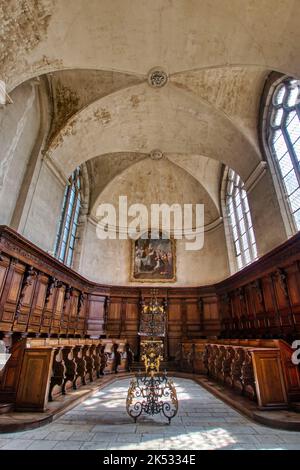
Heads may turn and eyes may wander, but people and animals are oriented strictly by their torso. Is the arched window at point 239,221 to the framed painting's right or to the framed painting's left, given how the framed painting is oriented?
on its left

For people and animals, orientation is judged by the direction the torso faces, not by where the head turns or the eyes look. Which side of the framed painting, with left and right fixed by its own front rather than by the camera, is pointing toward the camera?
front

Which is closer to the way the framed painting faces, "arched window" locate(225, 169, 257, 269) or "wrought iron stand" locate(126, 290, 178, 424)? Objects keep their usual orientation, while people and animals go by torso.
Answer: the wrought iron stand

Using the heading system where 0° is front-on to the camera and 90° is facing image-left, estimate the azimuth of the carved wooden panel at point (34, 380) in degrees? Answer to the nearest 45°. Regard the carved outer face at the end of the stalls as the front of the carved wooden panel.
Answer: approximately 0°

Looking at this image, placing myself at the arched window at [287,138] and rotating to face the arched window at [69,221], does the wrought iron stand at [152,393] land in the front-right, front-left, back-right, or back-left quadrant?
front-left

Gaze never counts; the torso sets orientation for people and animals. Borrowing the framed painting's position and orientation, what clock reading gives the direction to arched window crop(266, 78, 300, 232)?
The arched window is roughly at 11 o'clock from the framed painting.

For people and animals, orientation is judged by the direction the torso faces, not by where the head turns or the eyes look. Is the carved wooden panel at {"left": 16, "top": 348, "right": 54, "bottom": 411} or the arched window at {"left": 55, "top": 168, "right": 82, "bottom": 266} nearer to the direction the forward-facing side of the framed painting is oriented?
the carved wooden panel

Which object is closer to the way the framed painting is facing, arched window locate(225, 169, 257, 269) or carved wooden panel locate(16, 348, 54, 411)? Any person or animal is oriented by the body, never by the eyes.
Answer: the carved wooden panel

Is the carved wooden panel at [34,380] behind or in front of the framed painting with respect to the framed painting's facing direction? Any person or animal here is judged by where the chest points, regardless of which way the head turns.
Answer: in front

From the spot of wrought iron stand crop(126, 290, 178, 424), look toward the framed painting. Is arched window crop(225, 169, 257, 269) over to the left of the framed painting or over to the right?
right

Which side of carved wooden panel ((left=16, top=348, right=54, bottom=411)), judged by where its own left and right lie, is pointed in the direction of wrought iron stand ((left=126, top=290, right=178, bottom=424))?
left

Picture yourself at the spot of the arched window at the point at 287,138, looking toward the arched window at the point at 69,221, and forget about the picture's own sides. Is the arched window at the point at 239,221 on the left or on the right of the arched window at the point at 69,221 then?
right

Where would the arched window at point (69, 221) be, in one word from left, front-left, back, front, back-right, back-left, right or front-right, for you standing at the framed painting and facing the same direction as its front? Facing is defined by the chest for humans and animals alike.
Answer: front-right
